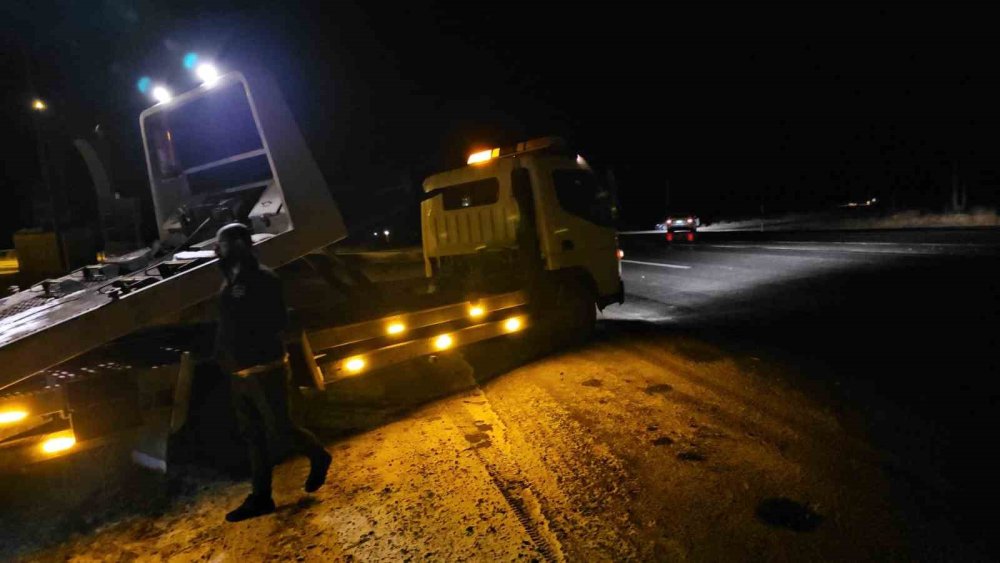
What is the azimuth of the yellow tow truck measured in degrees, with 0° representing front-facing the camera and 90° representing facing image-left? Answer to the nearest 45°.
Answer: approximately 225°

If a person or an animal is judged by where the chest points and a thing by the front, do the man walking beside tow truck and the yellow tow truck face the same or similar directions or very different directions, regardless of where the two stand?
very different directions

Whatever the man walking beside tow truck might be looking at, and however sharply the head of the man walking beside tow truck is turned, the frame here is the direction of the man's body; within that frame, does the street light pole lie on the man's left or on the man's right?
on the man's right

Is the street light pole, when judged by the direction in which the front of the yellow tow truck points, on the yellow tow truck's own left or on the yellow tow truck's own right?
on the yellow tow truck's own left

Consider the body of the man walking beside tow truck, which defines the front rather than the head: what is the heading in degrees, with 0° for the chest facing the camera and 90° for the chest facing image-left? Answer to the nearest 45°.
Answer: approximately 45°
